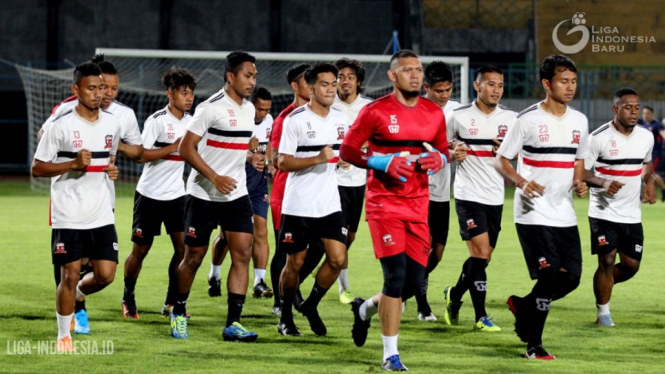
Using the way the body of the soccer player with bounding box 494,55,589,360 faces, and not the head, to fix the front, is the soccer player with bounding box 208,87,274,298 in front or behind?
behind

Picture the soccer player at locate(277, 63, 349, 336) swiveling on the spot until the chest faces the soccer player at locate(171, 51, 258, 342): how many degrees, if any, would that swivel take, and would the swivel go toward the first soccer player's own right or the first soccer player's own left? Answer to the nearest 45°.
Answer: approximately 135° to the first soccer player's own right

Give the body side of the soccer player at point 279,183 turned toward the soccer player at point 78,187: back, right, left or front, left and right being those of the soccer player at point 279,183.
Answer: right

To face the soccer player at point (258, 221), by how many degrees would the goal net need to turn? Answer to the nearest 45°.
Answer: approximately 45° to its right

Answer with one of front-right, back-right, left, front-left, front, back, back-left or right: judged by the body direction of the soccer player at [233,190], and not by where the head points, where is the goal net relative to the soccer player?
back-left

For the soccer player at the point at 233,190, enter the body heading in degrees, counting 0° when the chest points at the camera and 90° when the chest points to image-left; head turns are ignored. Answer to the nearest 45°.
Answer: approximately 315°

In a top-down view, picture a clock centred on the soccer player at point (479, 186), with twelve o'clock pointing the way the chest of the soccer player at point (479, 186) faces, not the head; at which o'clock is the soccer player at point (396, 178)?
the soccer player at point (396, 178) is roughly at 2 o'clock from the soccer player at point (479, 186).
